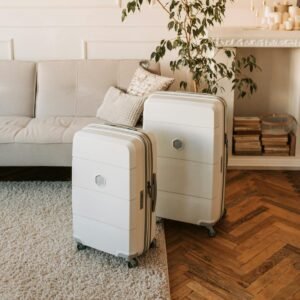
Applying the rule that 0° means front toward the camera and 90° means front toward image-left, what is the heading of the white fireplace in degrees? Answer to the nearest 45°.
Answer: approximately 0°

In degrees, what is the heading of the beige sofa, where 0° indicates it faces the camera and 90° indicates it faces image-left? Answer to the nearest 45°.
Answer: approximately 0°

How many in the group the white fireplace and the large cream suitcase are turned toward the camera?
2

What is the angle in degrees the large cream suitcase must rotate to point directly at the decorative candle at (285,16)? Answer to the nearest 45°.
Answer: approximately 135° to its left

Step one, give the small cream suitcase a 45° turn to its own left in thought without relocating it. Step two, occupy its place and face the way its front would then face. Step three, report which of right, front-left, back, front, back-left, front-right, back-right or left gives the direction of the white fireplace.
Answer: back-left

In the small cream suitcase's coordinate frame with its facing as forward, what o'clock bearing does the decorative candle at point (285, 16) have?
The decorative candle is roughly at 6 o'clock from the small cream suitcase.

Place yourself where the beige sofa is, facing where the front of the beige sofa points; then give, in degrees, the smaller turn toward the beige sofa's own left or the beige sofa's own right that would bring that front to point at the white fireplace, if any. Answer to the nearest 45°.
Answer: approximately 90° to the beige sofa's own left

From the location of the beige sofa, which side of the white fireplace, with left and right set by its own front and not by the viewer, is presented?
right
